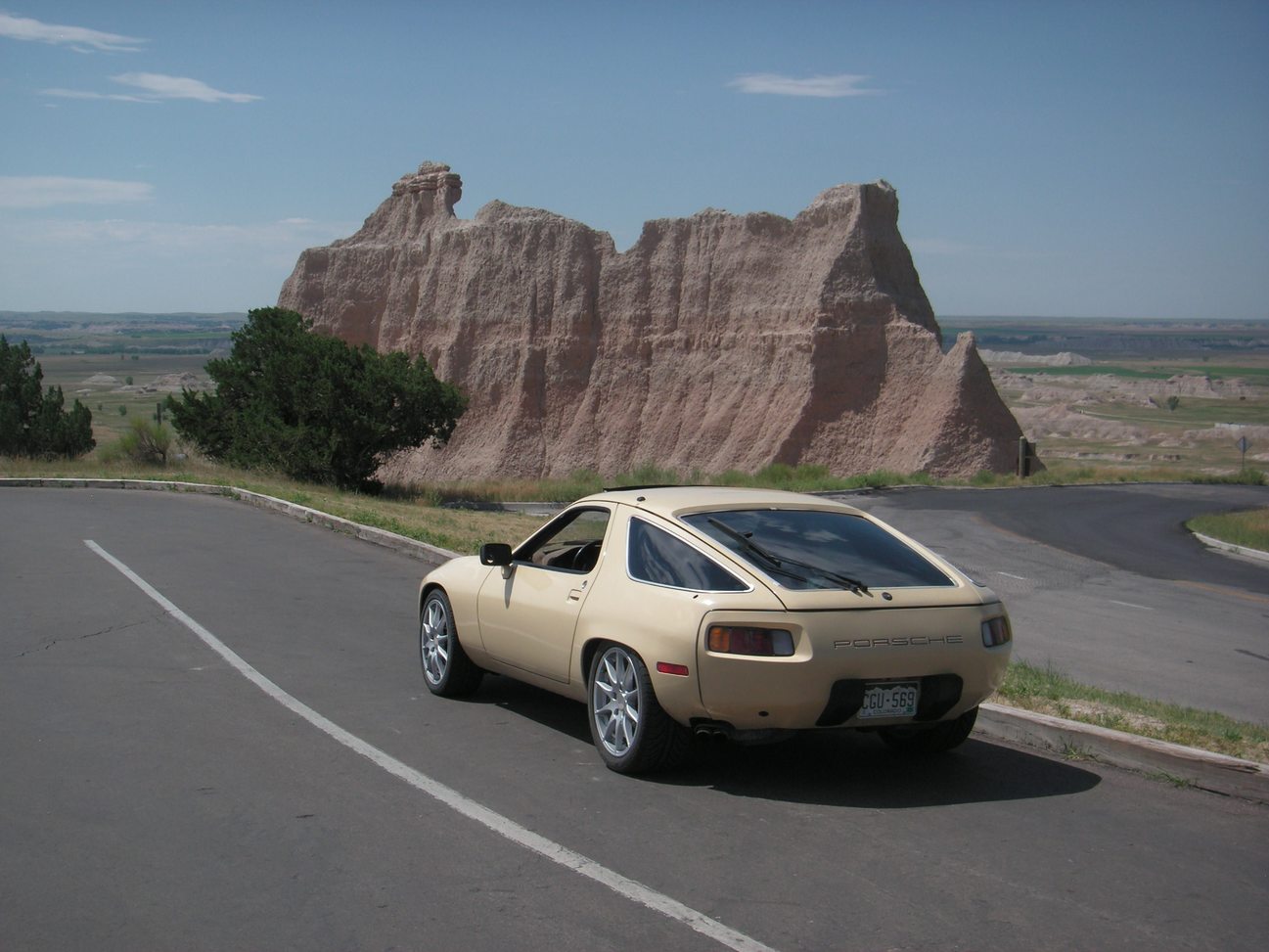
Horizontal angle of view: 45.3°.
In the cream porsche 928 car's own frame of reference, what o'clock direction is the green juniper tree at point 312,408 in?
The green juniper tree is roughly at 1 o'clock from the cream porsche 928 car.

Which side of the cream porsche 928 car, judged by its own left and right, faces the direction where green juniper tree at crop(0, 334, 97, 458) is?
front

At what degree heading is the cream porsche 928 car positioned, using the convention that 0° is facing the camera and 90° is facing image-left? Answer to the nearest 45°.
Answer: approximately 135°

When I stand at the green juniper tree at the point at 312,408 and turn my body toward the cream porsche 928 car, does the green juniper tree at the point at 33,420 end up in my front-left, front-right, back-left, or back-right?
back-right
